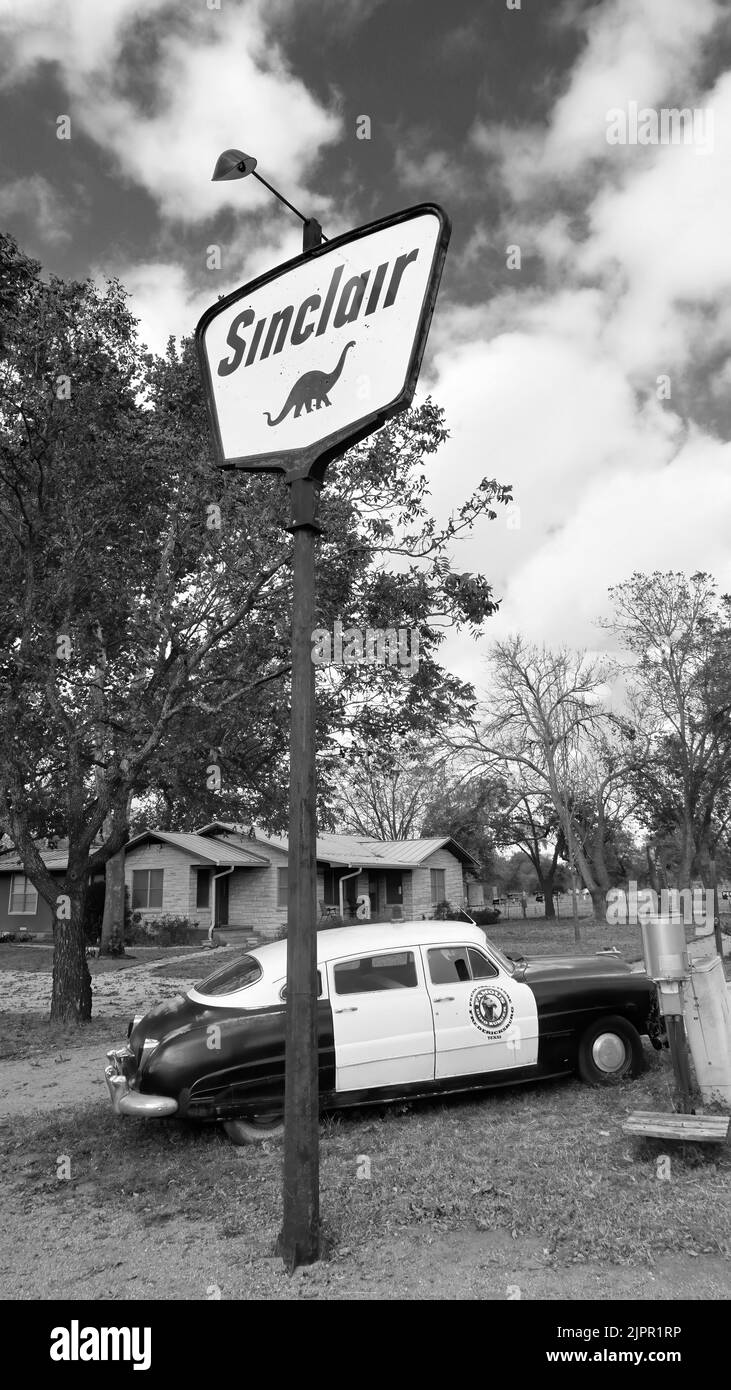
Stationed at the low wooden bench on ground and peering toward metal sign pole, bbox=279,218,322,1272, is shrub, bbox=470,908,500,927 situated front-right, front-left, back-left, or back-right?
back-right

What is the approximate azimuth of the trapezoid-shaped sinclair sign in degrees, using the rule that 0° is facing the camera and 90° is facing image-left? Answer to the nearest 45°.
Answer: approximately 45°

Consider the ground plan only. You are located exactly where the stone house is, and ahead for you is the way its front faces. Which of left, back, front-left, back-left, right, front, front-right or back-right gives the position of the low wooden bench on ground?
front

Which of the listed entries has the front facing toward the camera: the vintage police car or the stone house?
the stone house

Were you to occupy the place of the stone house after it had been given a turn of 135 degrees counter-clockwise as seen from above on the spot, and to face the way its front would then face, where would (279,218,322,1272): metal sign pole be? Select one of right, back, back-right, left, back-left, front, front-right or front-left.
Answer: back-right

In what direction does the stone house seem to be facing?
toward the camera

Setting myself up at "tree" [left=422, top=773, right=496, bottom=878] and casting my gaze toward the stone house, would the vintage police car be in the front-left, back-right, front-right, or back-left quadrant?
front-left

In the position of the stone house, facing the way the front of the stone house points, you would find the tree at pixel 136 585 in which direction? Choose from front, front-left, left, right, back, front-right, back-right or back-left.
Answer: front

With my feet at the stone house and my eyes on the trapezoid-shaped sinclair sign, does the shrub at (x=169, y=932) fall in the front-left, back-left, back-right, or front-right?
front-right

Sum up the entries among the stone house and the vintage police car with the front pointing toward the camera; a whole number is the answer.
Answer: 1

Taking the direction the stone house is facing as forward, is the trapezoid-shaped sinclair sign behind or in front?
in front

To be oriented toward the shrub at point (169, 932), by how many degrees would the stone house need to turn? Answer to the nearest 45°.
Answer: approximately 45° to its right
